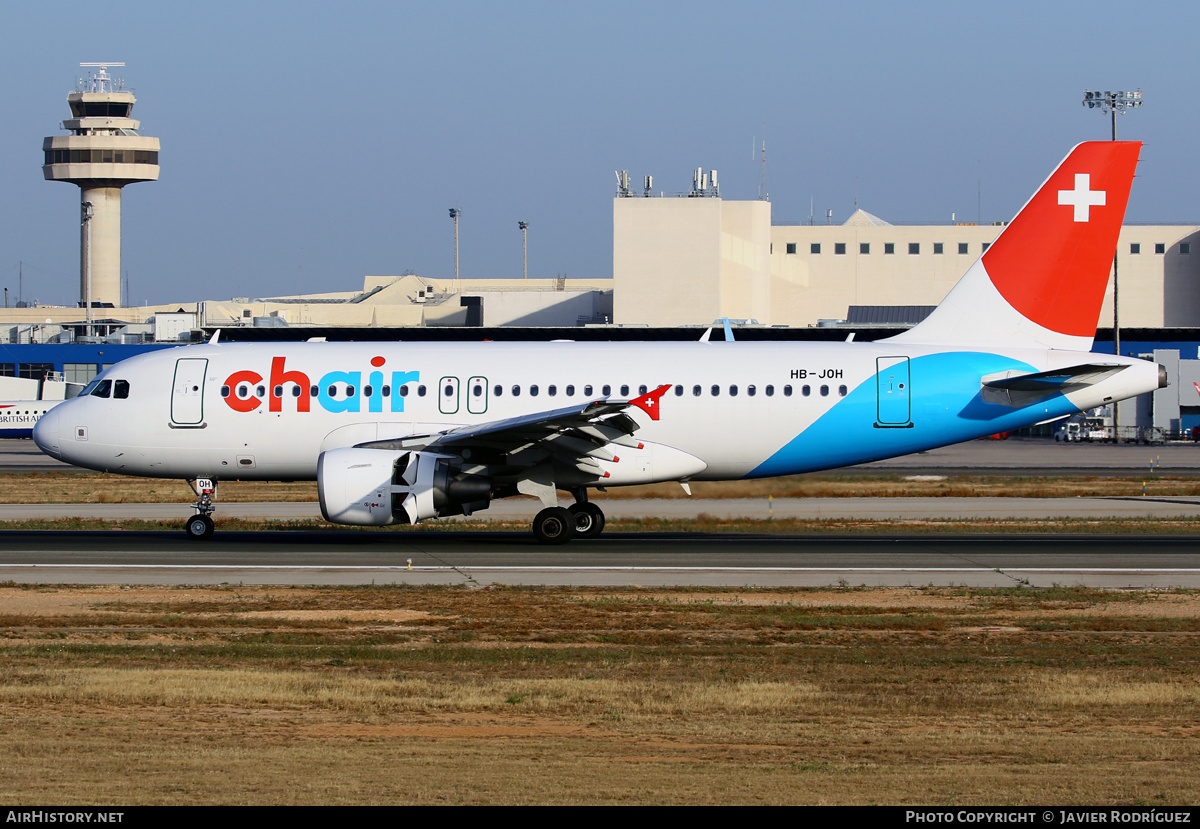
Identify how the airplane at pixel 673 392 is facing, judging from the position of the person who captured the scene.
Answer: facing to the left of the viewer
